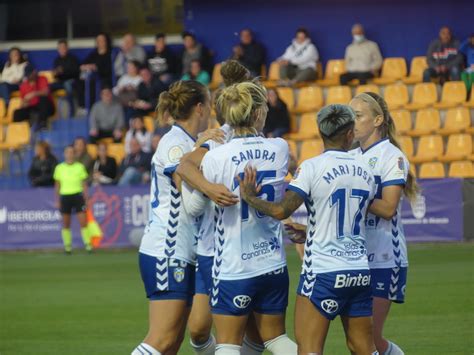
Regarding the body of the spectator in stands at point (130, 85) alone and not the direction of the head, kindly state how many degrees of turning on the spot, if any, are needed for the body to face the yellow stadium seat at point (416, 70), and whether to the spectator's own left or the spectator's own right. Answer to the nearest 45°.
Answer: approximately 135° to the spectator's own left

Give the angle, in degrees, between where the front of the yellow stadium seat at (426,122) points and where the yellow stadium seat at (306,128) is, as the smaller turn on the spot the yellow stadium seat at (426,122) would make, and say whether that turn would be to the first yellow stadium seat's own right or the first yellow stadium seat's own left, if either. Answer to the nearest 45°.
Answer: approximately 45° to the first yellow stadium seat's own right

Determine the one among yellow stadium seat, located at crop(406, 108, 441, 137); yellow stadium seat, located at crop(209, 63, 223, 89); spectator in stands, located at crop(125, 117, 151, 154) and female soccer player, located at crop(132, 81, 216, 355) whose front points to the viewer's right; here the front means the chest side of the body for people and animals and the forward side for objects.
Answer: the female soccer player

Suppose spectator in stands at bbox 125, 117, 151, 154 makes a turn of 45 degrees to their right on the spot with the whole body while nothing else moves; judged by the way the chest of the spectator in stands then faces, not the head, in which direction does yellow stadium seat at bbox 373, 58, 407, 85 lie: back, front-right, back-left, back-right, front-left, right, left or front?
back-left

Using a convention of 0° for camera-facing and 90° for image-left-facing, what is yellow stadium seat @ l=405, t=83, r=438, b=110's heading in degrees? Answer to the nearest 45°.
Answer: approximately 45°

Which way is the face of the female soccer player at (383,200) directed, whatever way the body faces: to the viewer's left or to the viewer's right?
to the viewer's left

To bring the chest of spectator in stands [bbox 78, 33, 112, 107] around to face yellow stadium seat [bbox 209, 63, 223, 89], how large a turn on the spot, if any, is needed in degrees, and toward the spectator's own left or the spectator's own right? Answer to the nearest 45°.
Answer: approximately 90° to the spectator's own left

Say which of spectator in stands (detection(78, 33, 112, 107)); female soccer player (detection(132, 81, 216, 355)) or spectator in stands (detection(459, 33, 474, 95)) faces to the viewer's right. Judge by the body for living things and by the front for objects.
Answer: the female soccer player

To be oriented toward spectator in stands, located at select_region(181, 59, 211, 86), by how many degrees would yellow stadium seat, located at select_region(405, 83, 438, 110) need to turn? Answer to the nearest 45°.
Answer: approximately 45° to its right

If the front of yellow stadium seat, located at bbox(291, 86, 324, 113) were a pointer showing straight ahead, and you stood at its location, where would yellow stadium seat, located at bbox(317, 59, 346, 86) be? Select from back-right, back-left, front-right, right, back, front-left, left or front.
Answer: back

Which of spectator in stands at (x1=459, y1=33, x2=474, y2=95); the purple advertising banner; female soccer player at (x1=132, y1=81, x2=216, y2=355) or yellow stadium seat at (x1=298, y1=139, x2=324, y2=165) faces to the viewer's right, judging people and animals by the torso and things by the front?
the female soccer player

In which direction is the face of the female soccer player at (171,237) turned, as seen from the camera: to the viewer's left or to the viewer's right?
to the viewer's right
